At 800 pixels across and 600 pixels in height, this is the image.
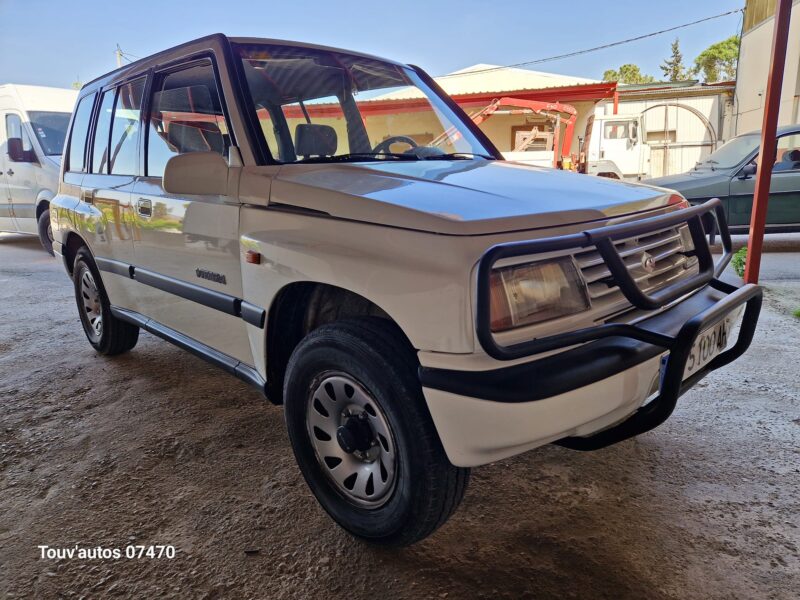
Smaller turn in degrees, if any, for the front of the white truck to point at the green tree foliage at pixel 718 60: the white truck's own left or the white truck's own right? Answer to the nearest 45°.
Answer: approximately 90° to the white truck's own left

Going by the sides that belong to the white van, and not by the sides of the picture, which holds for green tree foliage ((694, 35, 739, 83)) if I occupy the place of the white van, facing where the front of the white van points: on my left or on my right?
on my left

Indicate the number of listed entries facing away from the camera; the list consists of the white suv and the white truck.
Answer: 0

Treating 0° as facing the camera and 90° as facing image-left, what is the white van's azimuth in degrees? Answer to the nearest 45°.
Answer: approximately 315°

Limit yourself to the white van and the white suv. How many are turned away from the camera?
0

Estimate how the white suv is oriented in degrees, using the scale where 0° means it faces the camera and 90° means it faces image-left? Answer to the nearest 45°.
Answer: approximately 315°

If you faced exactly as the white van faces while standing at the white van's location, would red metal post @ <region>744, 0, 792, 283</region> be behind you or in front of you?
in front

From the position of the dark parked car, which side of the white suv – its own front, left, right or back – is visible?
left

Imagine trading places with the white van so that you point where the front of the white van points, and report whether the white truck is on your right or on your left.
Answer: on your left
